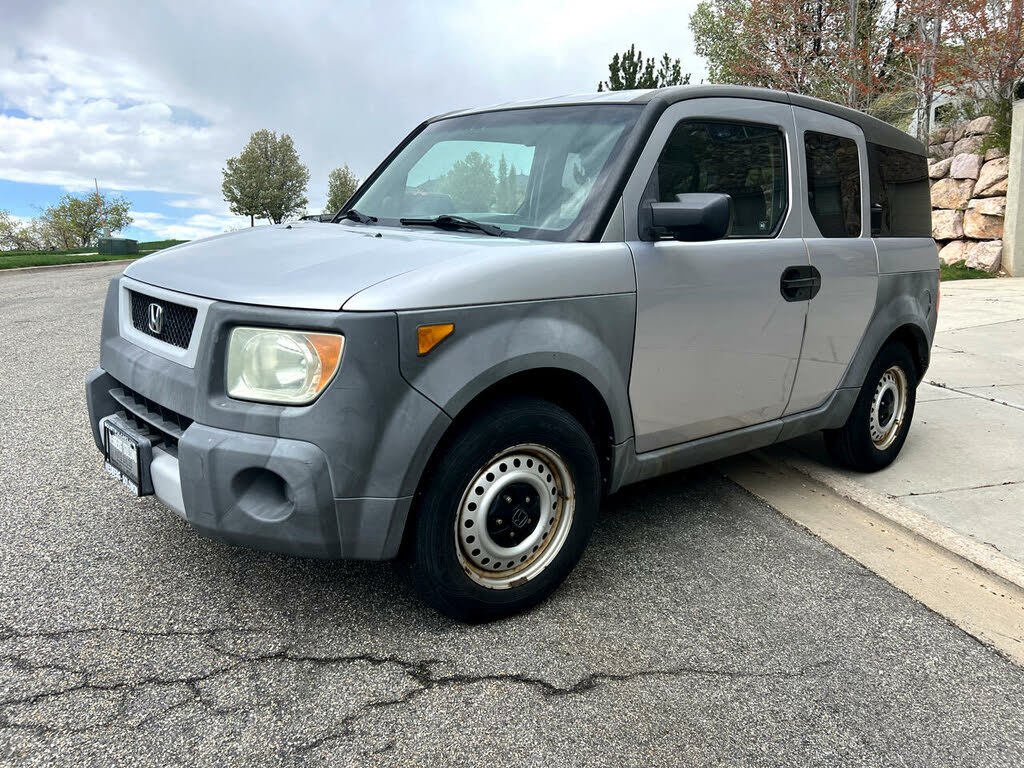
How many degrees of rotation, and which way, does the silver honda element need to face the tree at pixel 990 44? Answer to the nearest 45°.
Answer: approximately 180°

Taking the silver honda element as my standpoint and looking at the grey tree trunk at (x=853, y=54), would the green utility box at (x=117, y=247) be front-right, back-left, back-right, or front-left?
front-left

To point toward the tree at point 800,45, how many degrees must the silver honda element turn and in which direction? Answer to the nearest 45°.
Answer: approximately 135° to its right

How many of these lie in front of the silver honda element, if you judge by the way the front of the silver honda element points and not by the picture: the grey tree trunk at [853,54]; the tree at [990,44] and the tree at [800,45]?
0

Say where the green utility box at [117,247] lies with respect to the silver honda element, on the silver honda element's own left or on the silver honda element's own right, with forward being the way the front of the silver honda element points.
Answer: on the silver honda element's own right

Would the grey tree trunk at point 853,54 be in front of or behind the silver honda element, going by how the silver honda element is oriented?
behind
